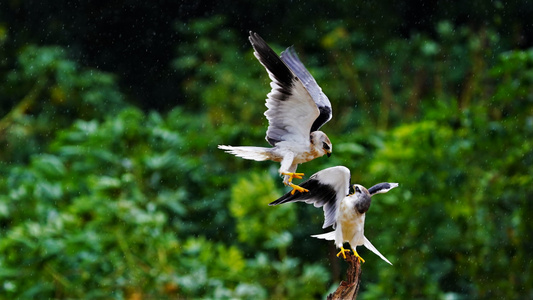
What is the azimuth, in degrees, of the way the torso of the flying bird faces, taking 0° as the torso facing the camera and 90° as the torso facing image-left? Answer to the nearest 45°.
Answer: approximately 270°
